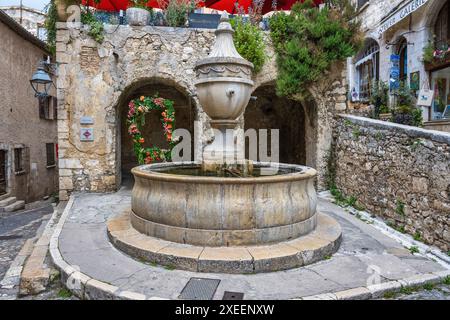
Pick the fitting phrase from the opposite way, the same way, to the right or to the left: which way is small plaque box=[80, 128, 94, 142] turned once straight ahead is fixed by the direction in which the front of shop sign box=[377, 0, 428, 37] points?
to the left

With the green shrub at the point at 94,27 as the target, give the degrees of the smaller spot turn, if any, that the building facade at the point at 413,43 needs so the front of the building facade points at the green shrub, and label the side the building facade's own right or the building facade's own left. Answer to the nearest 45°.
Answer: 0° — it already faces it

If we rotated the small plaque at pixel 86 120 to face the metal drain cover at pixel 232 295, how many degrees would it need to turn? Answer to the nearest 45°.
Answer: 0° — it already faces it

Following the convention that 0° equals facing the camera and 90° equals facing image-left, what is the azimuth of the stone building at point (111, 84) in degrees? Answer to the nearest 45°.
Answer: approximately 0°

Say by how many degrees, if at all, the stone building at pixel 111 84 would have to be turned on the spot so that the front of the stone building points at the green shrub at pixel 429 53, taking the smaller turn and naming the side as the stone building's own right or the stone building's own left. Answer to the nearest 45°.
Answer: approximately 90° to the stone building's own left

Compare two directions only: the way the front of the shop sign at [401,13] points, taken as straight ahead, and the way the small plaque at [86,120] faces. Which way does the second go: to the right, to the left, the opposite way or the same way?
to the left

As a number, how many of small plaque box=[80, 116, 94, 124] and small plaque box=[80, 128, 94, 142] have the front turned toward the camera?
2

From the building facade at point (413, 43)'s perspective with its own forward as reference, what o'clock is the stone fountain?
The stone fountain is roughly at 11 o'clock from the building facade.

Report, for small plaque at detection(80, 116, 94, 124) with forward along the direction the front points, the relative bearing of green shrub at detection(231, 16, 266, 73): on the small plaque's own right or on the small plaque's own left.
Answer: on the small plaque's own left
